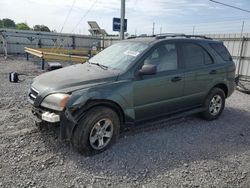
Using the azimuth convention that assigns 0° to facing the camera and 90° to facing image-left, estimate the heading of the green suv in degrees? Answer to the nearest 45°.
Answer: approximately 45°
